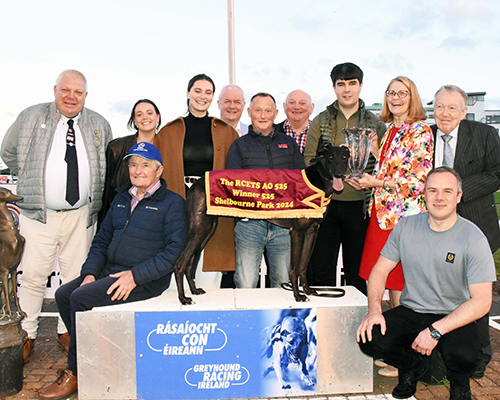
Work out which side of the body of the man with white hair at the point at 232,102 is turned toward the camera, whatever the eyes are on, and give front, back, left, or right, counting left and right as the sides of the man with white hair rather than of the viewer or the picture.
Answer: front

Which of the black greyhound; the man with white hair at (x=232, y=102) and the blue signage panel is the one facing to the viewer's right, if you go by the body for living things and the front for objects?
the black greyhound

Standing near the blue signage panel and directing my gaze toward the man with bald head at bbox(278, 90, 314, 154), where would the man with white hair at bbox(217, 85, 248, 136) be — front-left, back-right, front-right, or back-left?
front-left

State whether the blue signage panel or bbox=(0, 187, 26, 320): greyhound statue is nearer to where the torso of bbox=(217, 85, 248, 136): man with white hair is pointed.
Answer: the blue signage panel

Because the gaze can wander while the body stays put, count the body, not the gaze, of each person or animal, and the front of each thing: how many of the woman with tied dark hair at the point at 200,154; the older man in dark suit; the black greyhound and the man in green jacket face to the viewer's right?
1

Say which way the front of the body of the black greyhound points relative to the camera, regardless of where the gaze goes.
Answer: to the viewer's right

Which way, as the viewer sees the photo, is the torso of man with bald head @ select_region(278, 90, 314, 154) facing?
toward the camera

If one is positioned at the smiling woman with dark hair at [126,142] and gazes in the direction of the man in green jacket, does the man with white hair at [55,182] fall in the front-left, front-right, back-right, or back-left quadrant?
back-right

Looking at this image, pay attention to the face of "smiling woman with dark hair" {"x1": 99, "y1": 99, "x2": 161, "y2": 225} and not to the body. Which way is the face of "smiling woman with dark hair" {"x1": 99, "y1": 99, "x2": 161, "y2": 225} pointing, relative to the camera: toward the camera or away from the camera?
toward the camera

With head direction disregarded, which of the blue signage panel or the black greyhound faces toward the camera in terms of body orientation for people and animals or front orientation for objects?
the blue signage panel

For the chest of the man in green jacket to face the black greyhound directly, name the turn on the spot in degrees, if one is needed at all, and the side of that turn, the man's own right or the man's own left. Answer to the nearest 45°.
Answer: approximately 45° to the man's own right

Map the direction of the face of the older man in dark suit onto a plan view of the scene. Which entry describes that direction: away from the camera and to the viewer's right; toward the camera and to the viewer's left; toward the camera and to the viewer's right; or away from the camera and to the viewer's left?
toward the camera and to the viewer's left

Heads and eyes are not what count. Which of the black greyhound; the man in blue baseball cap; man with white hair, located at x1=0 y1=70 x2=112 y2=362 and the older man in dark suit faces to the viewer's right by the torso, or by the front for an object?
the black greyhound
